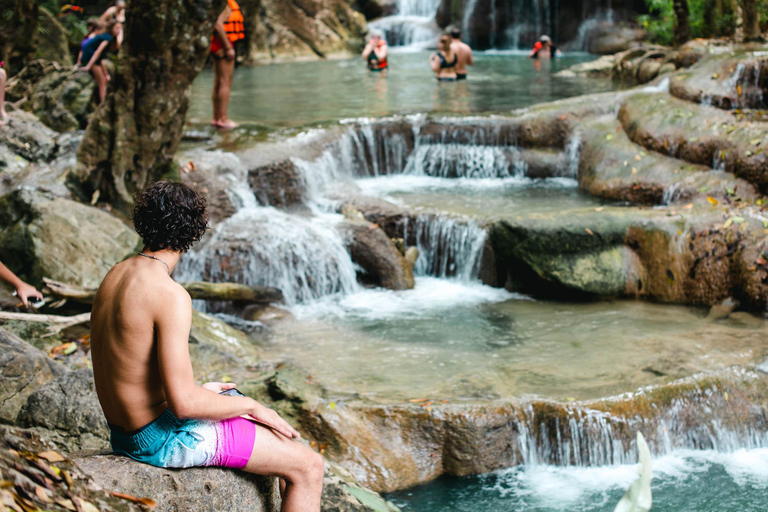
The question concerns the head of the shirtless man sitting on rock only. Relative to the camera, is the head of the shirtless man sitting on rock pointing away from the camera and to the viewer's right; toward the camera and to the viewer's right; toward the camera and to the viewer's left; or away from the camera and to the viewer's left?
away from the camera and to the viewer's right

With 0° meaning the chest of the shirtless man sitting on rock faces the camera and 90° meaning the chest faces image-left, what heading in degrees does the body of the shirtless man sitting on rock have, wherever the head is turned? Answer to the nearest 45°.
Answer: approximately 225°

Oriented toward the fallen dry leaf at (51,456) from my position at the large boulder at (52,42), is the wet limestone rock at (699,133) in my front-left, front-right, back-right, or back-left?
front-left

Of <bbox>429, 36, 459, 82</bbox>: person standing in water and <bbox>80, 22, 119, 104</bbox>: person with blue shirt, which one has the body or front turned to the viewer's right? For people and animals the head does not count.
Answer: the person with blue shirt

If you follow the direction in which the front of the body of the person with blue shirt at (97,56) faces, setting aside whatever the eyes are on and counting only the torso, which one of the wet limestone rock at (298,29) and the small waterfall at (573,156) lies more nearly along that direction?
the small waterfall

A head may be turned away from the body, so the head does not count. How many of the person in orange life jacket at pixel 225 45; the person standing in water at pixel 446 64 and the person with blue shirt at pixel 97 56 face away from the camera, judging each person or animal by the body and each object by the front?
1

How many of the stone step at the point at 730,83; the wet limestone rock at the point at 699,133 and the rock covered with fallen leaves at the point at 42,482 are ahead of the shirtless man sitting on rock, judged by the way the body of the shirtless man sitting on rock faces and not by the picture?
2

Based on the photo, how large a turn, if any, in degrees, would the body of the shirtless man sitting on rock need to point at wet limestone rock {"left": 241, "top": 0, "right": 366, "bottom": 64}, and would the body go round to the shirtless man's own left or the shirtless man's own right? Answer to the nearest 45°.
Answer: approximately 45° to the shirtless man's own left
